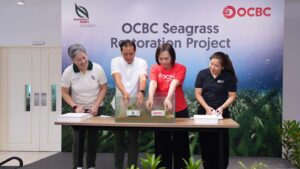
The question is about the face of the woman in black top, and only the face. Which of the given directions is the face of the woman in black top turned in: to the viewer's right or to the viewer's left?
to the viewer's left

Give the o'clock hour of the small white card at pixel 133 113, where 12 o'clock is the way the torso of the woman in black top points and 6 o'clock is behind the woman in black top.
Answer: The small white card is roughly at 2 o'clock from the woman in black top.

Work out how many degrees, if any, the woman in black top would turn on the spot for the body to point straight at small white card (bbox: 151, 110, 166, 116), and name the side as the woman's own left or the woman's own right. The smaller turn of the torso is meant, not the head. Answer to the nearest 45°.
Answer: approximately 45° to the woman's own right

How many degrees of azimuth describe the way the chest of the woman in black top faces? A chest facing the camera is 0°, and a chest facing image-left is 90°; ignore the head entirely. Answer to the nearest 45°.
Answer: approximately 0°

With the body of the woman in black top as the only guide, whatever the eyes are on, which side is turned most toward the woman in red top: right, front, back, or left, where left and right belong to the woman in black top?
right
